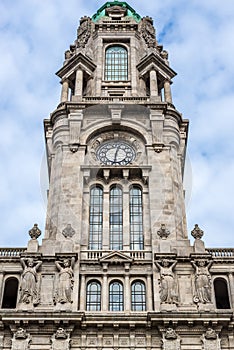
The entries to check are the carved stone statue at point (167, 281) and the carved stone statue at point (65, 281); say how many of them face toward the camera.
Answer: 2

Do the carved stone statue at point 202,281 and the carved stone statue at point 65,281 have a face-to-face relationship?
no

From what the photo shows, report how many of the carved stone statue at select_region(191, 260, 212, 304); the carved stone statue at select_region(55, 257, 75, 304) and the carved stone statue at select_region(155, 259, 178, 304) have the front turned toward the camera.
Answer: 3

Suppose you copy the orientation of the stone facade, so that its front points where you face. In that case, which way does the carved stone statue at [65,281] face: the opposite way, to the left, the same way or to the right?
the same way

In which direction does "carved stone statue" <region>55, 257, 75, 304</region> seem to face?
toward the camera

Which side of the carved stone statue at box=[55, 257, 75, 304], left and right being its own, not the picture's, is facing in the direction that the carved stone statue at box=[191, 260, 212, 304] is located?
left

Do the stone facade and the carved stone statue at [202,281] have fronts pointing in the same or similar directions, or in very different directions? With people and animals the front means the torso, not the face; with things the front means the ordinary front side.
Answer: same or similar directions

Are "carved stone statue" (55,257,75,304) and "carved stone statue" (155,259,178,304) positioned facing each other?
no

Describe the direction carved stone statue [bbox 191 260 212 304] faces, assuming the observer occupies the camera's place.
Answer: facing the viewer

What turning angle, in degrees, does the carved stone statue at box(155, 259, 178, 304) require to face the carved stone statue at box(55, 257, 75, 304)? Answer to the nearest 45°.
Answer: approximately 90° to its right

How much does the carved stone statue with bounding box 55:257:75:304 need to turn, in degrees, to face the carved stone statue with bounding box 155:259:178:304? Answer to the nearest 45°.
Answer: approximately 90° to its left

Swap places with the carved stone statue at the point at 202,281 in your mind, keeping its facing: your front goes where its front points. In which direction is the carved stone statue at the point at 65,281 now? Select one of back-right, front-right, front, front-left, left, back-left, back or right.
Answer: right
